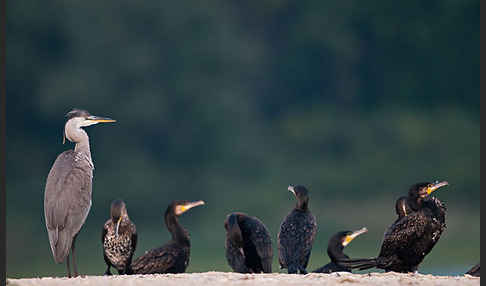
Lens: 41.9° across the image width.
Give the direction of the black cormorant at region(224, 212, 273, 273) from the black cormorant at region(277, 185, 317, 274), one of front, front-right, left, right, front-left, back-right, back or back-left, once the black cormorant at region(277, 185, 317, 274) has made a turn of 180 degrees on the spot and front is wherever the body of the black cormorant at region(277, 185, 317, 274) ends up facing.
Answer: right

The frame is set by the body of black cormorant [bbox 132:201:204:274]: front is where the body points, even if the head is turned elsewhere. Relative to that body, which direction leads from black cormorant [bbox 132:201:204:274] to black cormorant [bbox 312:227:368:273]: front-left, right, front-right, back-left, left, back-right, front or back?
front

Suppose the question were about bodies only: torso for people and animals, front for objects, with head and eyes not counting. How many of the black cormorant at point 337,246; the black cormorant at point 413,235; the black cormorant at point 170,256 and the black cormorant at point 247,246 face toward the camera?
0

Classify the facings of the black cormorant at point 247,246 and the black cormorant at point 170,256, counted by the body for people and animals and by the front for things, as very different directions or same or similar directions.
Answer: very different directions

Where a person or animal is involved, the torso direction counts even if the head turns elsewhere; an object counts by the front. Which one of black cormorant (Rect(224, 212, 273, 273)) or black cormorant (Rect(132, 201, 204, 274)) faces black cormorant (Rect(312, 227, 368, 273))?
black cormorant (Rect(132, 201, 204, 274))

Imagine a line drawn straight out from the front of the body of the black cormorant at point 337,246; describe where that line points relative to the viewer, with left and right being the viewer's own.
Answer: facing to the right of the viewer

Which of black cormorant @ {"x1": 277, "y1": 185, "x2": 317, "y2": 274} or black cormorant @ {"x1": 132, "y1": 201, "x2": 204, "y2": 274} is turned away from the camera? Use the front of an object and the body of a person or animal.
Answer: black cormorant @ {"x1": 277, "y1": 185, "x2": 317, "y2": 274}

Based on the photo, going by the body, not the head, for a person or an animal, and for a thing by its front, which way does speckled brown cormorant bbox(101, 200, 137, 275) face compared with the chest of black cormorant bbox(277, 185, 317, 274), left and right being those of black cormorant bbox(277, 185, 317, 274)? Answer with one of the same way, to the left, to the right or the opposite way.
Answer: the opposite way

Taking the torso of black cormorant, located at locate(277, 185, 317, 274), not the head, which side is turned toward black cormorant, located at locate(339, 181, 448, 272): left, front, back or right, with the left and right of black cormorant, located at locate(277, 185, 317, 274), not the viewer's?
right

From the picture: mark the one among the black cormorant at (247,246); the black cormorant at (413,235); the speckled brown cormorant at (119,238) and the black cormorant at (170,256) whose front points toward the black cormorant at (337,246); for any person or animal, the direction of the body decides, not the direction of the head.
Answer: the black cormorant at (170,256)

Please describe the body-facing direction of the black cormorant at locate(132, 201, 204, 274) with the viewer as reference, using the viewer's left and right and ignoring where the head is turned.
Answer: facing to the right of the viewer

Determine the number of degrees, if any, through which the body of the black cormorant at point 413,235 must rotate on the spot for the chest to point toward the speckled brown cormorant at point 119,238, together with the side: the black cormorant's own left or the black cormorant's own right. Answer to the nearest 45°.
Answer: approximately 180°

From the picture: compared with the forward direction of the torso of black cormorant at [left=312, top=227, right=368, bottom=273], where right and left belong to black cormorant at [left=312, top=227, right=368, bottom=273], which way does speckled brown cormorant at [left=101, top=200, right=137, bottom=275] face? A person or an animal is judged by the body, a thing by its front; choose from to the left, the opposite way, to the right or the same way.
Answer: to the right

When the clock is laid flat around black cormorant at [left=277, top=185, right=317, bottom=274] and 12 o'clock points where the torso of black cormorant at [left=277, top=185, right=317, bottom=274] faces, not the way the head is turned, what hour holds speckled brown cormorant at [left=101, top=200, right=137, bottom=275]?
speckled brown cormorant at [left=101, top=200, right=137, bottom=275] is roughly at 9 o'clock from black cormorant at [left=277, top=185, right=317, bottom=274].

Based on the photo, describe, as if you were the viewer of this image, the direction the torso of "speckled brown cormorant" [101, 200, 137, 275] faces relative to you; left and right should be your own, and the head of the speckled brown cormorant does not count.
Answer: facing the viewer

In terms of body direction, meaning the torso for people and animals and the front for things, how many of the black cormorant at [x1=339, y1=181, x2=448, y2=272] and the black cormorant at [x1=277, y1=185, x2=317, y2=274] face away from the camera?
1

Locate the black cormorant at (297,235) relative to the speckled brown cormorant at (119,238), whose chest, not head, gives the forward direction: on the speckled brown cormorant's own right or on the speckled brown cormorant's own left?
on the speckled brown cormorant's own left

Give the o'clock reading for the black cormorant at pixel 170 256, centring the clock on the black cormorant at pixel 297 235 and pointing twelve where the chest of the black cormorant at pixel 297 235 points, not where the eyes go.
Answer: the black cormorant at pixel 170 256 is roughly at 9 o'clock from the black cormorant at pixel 297 235.
